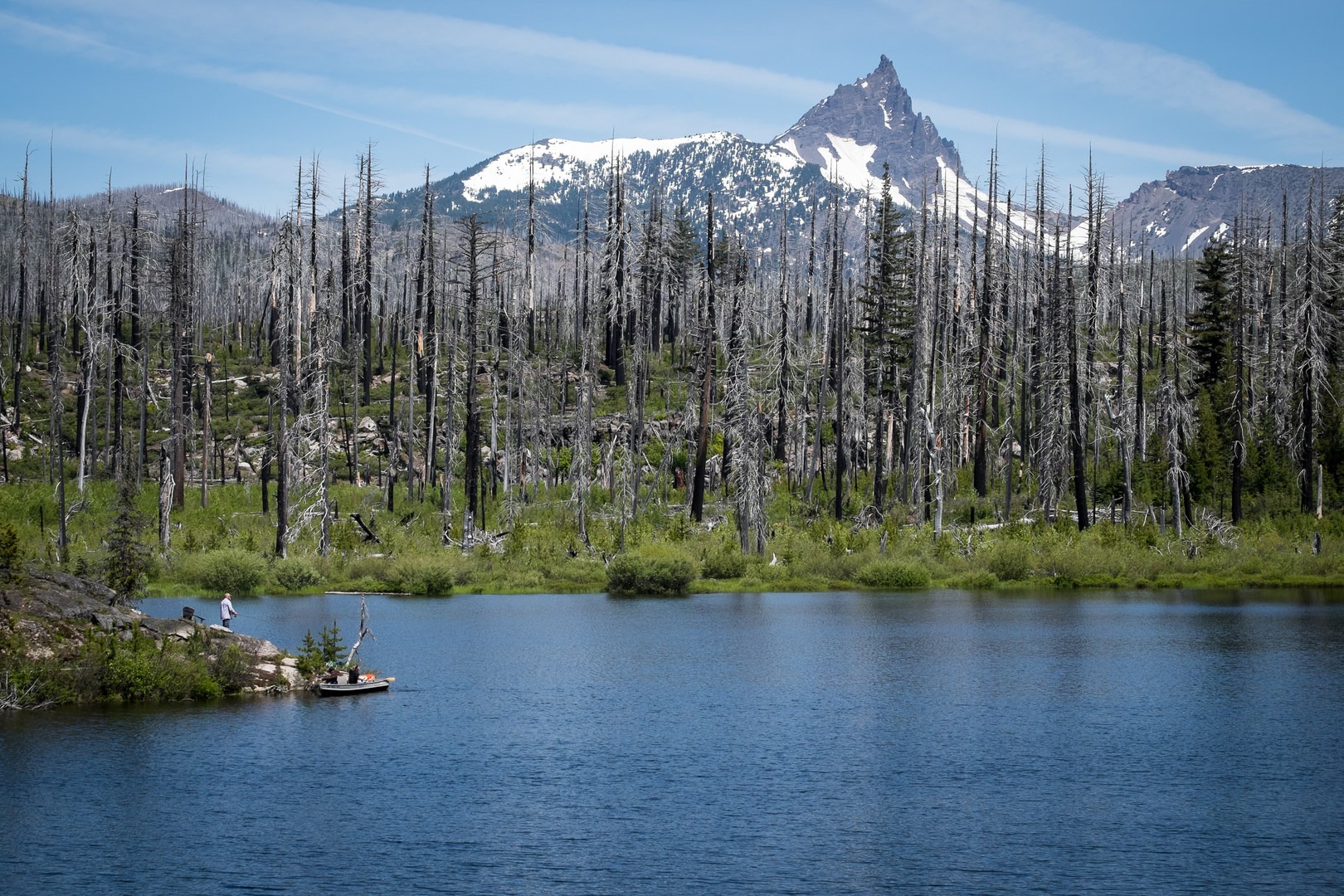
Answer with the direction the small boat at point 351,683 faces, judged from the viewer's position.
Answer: facing to the right of the viewer

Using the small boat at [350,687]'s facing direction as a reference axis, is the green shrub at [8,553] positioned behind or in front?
behind

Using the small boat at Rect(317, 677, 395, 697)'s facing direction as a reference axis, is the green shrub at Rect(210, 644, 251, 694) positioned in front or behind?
behind

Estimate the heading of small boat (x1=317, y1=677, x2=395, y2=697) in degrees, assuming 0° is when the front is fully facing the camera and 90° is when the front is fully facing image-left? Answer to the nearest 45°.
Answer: approximately 270°
